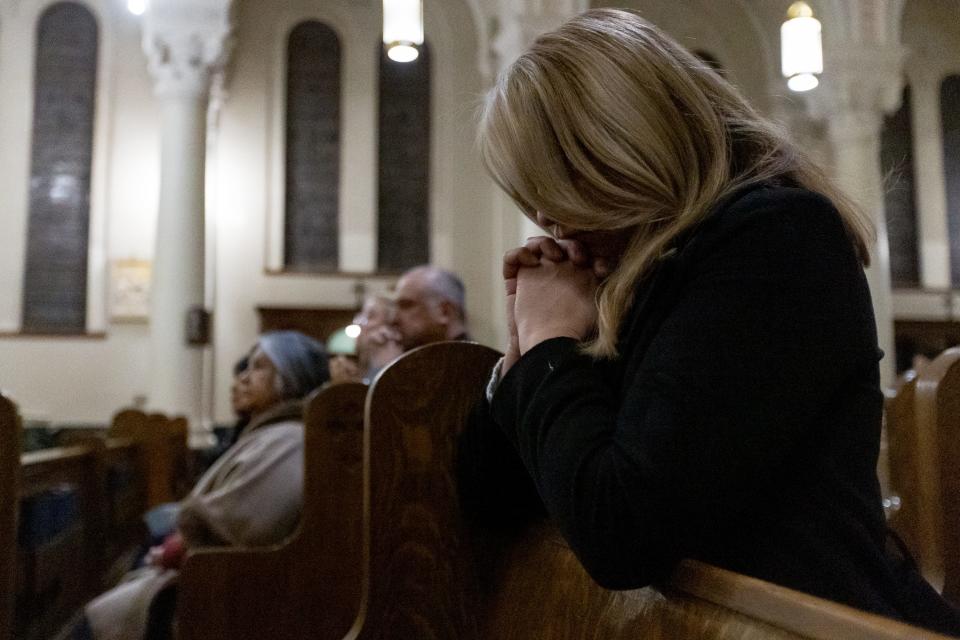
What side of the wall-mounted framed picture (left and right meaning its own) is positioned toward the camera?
front

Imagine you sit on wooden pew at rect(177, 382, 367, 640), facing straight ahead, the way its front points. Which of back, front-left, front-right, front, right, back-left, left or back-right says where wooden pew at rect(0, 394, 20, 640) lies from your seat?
front

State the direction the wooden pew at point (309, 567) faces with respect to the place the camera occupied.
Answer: facing to the left of the viewer

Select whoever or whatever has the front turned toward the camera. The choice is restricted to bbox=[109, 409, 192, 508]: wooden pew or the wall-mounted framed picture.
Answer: the wall-mounted framed picture

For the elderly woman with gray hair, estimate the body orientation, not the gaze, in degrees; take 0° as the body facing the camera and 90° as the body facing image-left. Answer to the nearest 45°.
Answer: approximately 90°

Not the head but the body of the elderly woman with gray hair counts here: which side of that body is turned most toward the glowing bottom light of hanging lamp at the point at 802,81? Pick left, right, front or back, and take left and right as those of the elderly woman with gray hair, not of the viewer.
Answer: back

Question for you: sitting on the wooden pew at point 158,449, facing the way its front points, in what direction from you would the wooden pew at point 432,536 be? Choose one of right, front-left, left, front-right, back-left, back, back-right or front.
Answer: left

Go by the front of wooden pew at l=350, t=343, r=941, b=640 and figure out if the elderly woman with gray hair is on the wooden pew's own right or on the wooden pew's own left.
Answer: on the wooden pew's own right

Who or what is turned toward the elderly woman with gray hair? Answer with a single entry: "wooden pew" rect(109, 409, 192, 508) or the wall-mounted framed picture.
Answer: the wall-mounted framed picture

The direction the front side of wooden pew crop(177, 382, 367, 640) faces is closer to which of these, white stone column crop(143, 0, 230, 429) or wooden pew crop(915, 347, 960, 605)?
the white stone column

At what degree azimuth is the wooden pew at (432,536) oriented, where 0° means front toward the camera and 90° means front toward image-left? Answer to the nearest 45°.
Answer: approximately 45°

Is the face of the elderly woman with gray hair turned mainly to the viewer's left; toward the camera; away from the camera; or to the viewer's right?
to the viewer's left
